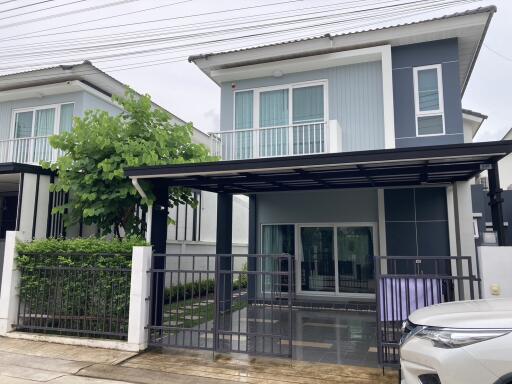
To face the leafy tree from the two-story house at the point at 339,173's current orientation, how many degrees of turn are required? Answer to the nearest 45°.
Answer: approximately 45° to its right

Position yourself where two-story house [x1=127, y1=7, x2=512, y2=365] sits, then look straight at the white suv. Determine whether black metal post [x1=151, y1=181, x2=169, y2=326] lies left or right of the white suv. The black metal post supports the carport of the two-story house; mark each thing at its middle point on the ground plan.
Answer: right

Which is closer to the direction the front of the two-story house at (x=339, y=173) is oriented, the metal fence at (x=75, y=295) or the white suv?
the white suv

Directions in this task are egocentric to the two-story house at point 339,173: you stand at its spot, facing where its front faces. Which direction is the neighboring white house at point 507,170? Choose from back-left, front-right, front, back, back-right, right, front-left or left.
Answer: back-left

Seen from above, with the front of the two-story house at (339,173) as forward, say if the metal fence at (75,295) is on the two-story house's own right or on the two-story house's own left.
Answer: on the two-story house's own right

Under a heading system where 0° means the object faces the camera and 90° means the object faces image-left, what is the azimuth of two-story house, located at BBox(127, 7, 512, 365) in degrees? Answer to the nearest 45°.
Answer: approximately 0°

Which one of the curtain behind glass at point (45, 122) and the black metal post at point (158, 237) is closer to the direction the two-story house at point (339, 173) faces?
the black metal post

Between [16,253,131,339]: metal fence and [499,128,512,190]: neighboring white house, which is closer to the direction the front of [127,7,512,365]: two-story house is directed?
the metal fence

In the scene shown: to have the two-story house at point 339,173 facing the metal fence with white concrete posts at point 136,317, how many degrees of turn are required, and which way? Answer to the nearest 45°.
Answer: approximately 45° to its right
